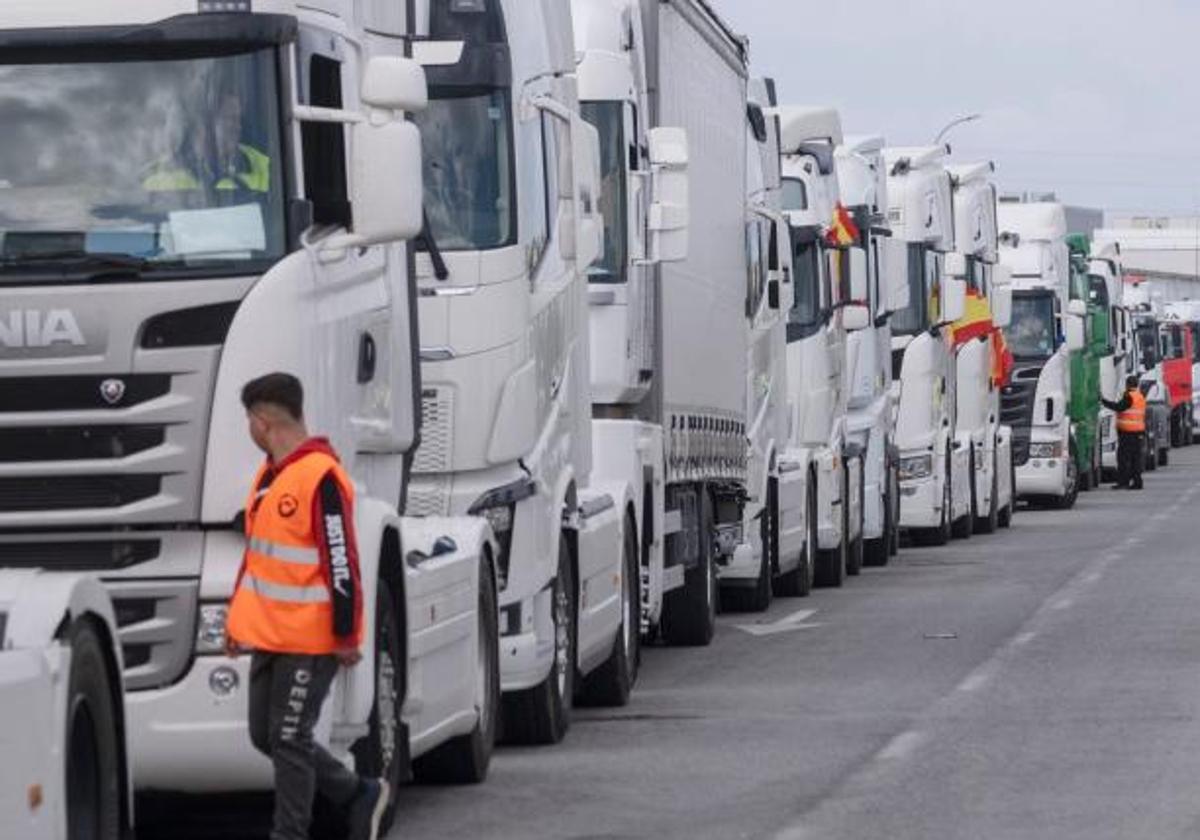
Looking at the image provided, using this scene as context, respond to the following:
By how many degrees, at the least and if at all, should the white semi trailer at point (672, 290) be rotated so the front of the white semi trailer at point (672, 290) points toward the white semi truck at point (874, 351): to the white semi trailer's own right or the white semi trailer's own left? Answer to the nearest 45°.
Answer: approximately 135° to the white semi trailer's own right

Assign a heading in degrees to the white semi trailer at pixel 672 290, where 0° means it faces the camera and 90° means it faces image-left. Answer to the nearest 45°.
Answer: approximately 45°

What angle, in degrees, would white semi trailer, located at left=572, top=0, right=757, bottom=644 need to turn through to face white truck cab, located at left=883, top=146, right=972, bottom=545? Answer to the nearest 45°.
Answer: approximately 135° to its right

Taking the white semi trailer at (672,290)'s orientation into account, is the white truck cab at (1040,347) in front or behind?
behind

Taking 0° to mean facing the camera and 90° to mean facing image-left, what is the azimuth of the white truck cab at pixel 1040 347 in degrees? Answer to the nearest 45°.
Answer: approximately 45°
